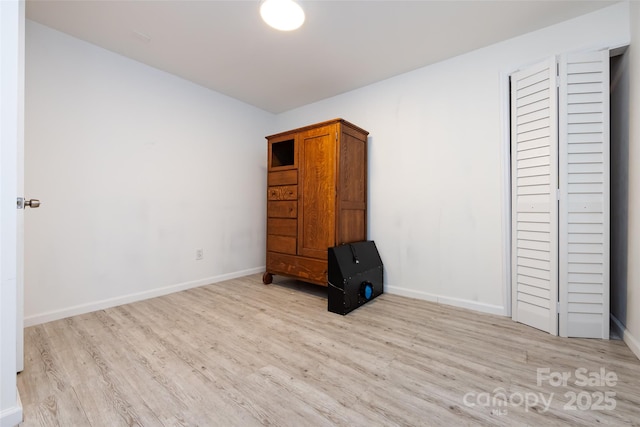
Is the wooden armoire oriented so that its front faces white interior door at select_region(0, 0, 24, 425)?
yes

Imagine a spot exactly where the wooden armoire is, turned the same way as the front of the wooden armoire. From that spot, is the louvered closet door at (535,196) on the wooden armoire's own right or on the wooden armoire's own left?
on the wooden armoire's own left

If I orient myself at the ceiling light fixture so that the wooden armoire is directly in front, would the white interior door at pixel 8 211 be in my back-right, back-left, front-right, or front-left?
back-left

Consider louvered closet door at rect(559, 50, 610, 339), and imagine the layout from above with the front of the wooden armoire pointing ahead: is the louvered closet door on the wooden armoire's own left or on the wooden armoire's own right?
on the wooden armoire's own left

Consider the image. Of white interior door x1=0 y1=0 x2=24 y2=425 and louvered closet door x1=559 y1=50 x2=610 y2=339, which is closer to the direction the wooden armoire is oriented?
the white interior door

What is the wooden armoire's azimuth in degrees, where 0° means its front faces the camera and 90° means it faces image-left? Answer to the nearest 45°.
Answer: approximately 45°
